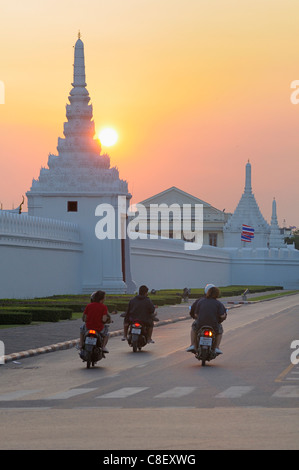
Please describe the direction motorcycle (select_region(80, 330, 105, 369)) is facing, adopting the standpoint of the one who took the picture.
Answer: facing away from the viewer

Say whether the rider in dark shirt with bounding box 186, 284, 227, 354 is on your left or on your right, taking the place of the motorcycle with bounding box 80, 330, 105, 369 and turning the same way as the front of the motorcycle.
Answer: on your right

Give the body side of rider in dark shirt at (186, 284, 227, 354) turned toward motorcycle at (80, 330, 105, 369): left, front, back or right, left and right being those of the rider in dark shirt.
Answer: left

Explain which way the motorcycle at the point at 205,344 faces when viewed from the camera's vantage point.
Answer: facing away from the viewer

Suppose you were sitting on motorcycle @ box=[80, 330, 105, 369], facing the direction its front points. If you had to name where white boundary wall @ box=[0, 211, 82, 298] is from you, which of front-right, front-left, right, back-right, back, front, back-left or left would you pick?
front

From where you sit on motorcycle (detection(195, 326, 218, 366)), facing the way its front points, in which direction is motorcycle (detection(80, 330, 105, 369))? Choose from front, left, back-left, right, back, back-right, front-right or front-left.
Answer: left

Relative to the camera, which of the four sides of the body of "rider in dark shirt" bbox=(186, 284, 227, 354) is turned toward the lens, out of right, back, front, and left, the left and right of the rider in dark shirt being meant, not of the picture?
back

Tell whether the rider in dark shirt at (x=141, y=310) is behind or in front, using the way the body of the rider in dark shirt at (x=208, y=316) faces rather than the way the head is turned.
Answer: in front

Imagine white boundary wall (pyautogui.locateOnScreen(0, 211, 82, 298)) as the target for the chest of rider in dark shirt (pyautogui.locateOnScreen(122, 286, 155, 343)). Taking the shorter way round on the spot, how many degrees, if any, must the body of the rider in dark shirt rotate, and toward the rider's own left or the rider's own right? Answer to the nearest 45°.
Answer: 0° — they already face it

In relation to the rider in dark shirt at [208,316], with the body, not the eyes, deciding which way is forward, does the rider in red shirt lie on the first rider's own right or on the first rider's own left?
on the first rider's own left

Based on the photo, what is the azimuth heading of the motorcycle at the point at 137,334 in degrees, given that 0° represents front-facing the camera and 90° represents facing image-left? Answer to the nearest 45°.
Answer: approximately 180°

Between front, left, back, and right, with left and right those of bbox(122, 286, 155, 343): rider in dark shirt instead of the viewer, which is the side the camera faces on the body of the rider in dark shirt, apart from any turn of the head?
back

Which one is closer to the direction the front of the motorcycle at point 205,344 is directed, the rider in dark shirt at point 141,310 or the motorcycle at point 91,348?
the rider in dark shirt
